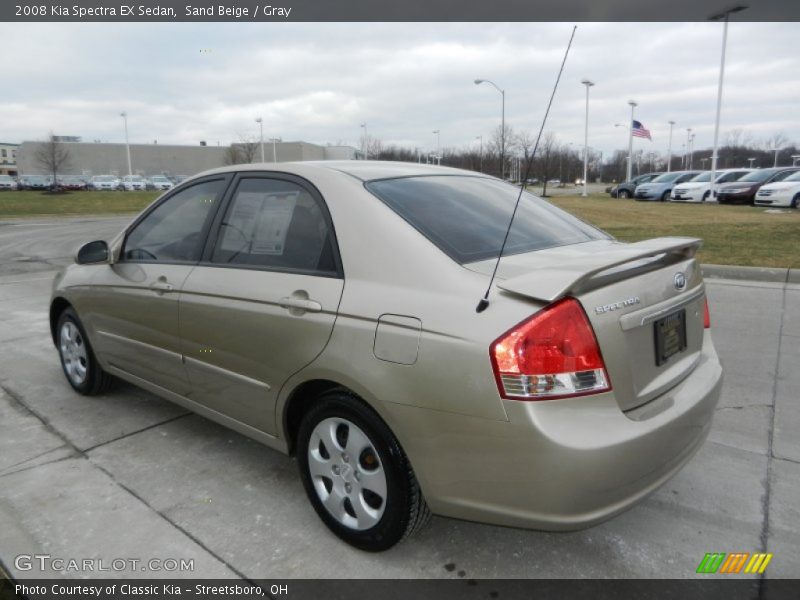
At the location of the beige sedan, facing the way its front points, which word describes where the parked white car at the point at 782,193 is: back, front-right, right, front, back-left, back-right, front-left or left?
right

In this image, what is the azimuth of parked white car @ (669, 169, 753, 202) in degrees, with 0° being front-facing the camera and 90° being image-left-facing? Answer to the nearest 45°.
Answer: approximately 45°

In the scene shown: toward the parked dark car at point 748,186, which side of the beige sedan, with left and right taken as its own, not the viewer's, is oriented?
right

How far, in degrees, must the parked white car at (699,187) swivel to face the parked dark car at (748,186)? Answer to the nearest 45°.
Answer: approximately 90° to its left

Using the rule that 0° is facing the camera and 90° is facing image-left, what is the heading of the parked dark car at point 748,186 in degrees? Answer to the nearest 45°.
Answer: approximately 45°

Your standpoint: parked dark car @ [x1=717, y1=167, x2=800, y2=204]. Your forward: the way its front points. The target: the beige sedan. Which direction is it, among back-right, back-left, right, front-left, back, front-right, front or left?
front-left

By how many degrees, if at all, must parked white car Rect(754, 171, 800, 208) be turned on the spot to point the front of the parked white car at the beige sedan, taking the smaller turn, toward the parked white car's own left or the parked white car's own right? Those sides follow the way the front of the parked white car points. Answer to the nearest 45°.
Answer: approximately 45° to the parked white car's own left

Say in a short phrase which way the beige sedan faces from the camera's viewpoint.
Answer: facing away from the viewer and to the left of the viewer

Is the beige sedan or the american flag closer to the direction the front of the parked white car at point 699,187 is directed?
the beige sedan

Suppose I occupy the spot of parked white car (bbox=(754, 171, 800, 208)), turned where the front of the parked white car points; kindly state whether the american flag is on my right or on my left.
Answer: on my right
